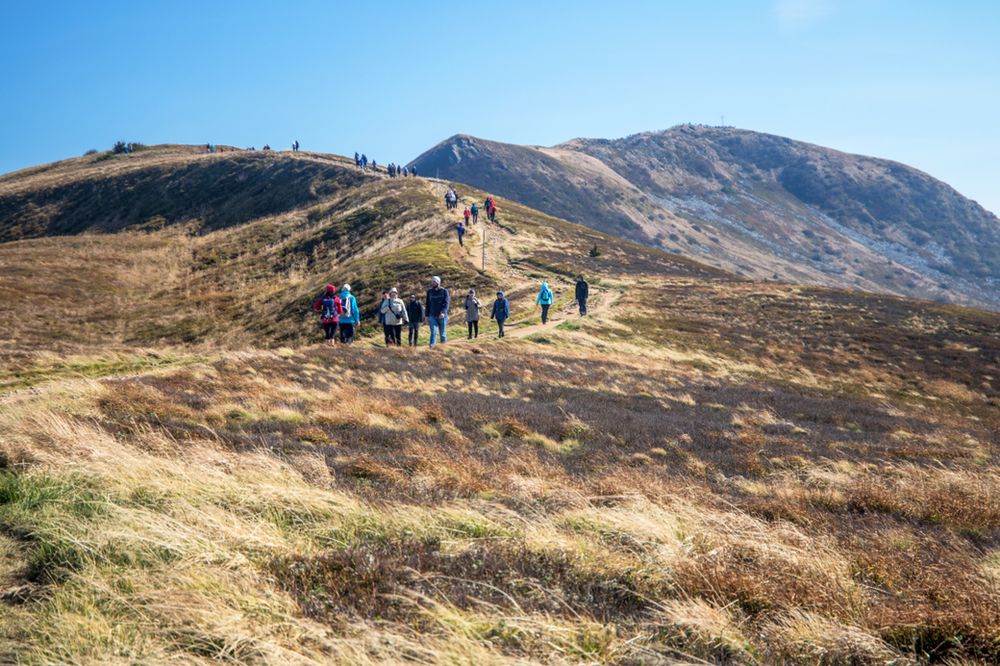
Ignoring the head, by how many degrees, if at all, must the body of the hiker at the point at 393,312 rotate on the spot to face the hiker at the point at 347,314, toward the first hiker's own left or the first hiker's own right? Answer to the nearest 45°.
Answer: approximately 45° to the first hiker's own right

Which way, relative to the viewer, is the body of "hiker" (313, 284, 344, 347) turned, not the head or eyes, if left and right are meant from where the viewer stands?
facing away from the viewer

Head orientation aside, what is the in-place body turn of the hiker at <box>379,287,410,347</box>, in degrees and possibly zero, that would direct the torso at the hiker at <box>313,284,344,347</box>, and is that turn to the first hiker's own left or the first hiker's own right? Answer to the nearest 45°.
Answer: approximately 45° to the first hiker's own right

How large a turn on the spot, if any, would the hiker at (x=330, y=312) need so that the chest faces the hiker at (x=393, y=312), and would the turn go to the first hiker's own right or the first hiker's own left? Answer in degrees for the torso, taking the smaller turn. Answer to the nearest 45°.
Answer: approximately 45° to the first hiker's own right

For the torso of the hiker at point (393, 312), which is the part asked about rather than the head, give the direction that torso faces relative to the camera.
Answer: toward the camera

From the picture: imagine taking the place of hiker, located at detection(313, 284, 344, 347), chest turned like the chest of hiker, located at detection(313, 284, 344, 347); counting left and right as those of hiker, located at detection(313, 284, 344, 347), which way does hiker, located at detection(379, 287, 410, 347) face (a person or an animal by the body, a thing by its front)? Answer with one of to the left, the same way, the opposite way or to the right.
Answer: the opposite way

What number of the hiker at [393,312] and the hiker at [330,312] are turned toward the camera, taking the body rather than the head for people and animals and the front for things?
1
